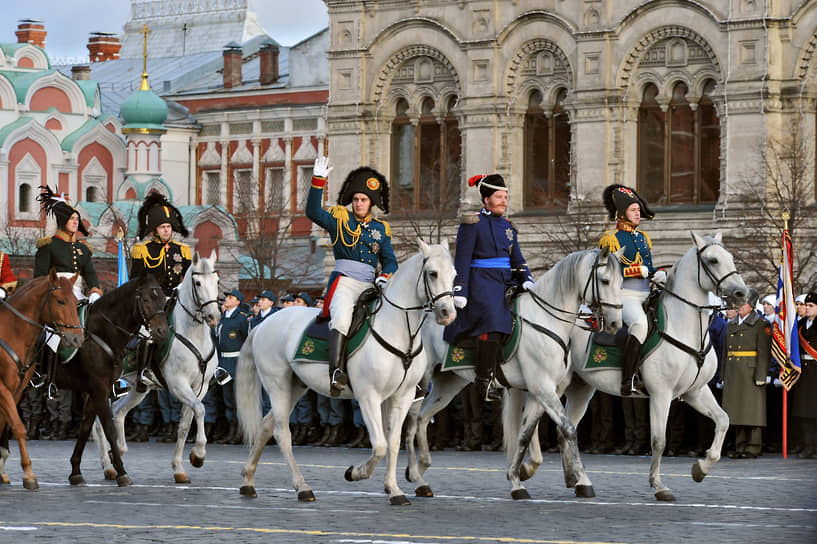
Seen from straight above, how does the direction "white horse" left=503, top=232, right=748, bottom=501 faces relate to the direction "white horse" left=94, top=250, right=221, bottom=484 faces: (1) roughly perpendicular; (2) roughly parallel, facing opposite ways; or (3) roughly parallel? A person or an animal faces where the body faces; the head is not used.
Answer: roughly parallel

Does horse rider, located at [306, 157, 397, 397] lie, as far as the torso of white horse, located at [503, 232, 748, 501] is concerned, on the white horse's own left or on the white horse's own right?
on the white horse's own right

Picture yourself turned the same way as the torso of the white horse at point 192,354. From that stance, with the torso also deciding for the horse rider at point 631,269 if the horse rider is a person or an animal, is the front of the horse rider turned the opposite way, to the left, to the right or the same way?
the same way

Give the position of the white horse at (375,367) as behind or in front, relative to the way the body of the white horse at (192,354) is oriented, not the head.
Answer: in front

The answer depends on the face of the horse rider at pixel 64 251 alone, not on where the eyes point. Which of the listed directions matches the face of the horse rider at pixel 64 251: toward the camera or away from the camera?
toward the camera

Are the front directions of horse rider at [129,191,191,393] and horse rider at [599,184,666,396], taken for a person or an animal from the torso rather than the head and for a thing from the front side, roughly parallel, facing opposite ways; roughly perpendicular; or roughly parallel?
roughly parallel

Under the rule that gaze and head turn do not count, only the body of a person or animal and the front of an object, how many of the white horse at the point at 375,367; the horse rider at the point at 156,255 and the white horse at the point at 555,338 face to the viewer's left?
0

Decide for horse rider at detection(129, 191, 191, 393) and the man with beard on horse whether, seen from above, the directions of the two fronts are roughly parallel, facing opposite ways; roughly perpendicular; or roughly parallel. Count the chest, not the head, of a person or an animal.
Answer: roughly parallel

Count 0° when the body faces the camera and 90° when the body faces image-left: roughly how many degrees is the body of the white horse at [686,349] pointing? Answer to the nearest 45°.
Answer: approximately 315°

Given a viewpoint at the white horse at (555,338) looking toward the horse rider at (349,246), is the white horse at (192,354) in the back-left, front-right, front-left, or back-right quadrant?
front-right

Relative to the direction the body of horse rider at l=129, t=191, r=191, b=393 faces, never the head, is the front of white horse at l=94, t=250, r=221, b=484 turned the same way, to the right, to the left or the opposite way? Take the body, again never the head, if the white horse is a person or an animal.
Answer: the same way

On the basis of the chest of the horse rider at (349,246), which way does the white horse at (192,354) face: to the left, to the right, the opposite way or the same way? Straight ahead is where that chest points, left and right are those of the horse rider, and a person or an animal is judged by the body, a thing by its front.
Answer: the same way

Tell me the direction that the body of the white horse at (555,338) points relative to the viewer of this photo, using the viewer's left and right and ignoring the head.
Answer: facing the viewer and to the right of the viewer

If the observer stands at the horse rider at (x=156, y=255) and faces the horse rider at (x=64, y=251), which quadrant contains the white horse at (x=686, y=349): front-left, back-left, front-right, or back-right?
back-left
